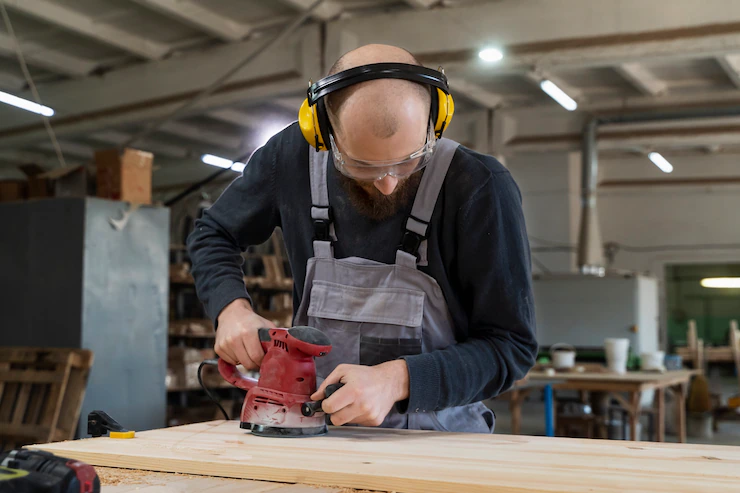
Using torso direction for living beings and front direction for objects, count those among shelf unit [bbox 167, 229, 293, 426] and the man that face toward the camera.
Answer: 2

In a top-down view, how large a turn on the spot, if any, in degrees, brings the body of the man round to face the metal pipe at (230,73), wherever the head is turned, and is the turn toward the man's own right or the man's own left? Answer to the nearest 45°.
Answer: approximately 180°

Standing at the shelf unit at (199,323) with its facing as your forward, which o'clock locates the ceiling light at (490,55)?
The ceiling light is roughly at 10 o'clock from the shelf unit.

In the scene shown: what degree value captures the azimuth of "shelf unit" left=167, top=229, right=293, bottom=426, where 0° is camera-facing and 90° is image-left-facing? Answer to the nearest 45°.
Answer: approximately 0°

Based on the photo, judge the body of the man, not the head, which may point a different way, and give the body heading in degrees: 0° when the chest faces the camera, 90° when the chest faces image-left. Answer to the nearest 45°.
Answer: approximately 0°

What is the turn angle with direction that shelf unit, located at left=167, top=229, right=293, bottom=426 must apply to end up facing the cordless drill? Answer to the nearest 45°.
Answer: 0° — it already faces it
